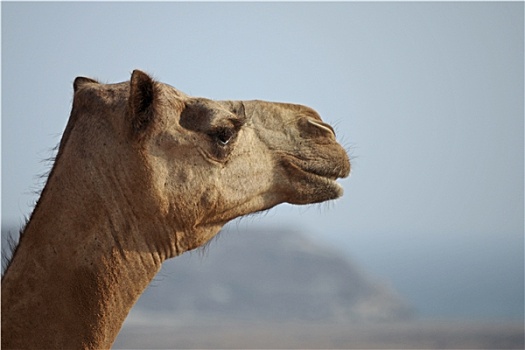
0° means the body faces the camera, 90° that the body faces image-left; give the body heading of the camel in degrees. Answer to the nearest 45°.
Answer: approximately 270°
